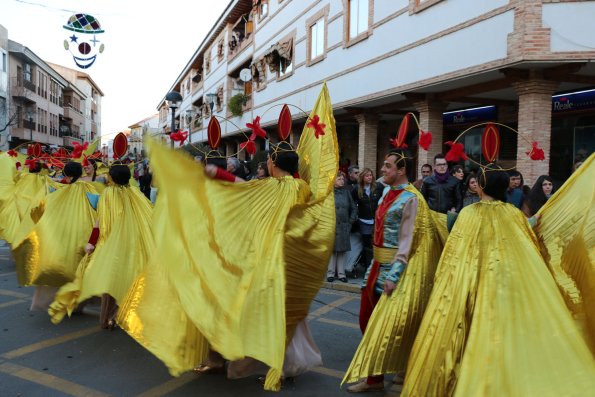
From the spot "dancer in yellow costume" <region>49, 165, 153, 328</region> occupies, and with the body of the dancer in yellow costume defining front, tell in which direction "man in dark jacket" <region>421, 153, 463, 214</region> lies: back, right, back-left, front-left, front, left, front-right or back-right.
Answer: right

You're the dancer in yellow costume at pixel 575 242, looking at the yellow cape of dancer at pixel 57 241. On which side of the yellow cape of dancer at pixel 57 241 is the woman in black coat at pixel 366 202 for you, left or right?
right

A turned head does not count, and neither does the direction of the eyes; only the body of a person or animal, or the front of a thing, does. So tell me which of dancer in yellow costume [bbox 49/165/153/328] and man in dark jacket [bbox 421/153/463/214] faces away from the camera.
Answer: the dancer in yellow costume

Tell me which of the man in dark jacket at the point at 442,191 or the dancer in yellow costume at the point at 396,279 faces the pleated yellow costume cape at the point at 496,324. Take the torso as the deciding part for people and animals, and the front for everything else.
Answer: the man in dark jacket

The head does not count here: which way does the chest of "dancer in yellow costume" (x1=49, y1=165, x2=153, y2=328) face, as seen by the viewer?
away from the camera

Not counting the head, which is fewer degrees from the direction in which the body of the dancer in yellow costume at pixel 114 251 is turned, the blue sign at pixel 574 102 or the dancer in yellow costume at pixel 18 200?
the dancer in yellow costume

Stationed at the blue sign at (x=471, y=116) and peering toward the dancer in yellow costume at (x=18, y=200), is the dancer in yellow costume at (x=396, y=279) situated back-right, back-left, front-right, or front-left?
front-left

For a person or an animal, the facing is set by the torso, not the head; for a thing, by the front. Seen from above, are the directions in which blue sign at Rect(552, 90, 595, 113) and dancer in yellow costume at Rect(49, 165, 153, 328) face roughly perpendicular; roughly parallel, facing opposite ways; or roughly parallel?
roughly perpendicular

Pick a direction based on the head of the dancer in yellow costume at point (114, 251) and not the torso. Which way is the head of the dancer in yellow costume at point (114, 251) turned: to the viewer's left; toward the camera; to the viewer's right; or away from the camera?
away from the camera

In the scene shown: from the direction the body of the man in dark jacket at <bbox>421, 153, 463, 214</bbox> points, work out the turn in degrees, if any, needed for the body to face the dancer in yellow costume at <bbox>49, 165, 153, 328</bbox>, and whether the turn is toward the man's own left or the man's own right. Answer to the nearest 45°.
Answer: approximately 45° to the man's own right

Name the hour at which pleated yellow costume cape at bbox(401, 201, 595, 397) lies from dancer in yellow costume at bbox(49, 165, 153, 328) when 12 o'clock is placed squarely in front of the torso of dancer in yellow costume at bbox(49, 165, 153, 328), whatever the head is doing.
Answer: pleated yellow costume cape at bbox(401, 201, 595, 397) is roughly at 5 o'clock from dancer in yellow costume at bbox(49, 165, 153, 328).

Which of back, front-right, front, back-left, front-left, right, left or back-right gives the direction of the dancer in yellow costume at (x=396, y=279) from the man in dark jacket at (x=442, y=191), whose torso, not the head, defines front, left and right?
front

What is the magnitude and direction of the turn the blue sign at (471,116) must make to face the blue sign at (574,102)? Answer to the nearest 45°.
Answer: approximately 90° to its left

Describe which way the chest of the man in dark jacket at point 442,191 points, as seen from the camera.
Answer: toward the camera

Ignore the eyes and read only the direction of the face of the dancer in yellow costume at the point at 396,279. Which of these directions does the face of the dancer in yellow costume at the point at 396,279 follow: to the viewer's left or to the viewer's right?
to the viewer's left

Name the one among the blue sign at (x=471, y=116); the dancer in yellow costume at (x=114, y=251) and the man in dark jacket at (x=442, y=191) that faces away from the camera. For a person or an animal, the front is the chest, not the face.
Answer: the dancer in yellow costume

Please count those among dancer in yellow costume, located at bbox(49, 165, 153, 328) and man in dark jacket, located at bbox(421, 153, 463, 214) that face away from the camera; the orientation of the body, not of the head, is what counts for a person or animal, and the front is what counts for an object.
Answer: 1

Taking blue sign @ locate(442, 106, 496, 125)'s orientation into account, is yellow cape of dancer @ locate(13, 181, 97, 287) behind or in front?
in front
